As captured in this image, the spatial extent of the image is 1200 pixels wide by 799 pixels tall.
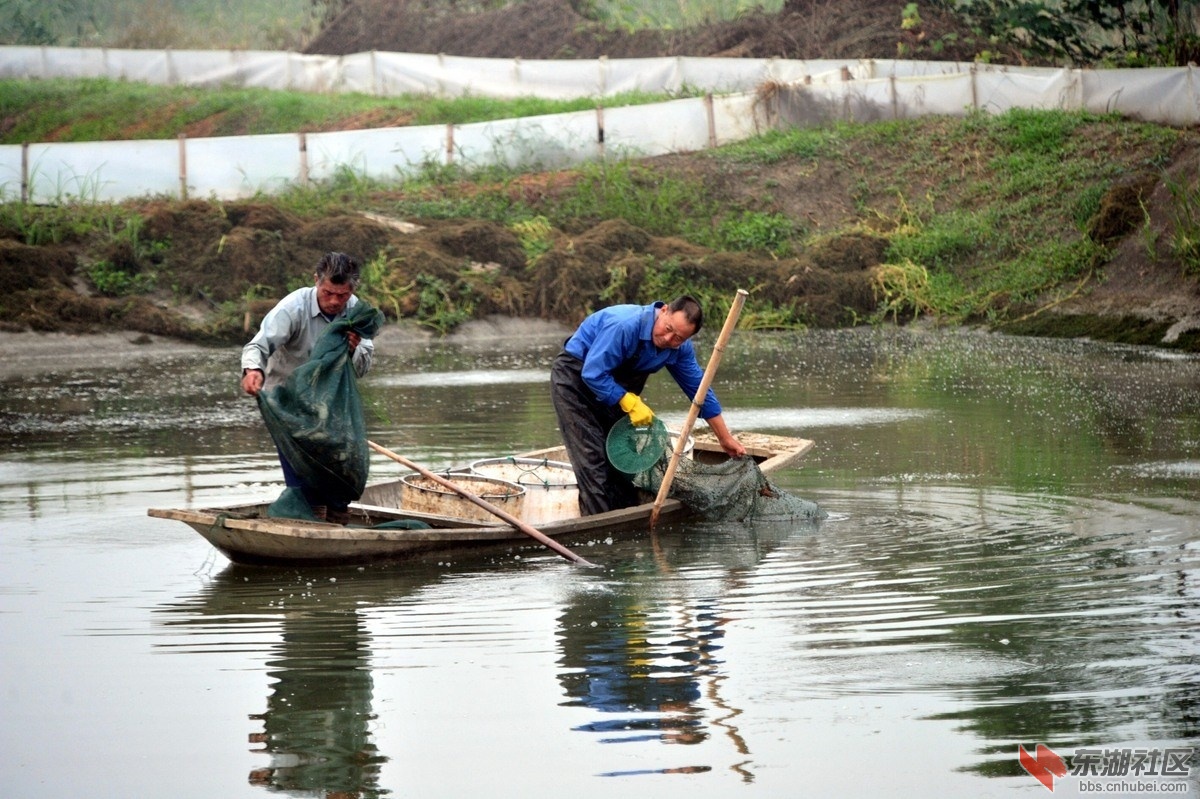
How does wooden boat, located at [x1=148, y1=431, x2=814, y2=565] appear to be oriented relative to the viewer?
to the viewer's left

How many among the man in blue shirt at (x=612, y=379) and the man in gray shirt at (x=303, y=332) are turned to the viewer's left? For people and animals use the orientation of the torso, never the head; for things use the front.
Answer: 0

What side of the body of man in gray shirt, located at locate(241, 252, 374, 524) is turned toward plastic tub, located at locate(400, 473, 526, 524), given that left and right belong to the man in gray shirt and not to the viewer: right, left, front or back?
left

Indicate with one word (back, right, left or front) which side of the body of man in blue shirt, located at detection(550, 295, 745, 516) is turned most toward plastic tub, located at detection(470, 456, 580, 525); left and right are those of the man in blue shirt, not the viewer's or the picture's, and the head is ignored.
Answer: back

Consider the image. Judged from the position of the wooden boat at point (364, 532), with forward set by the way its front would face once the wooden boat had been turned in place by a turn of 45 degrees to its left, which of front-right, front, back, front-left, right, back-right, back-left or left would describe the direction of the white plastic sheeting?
back-right

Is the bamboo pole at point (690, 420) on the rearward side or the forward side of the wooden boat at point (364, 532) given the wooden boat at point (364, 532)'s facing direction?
on the rearward side

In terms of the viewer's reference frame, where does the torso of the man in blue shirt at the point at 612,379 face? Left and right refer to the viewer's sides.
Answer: facing the viewer and to the right of the viewer
